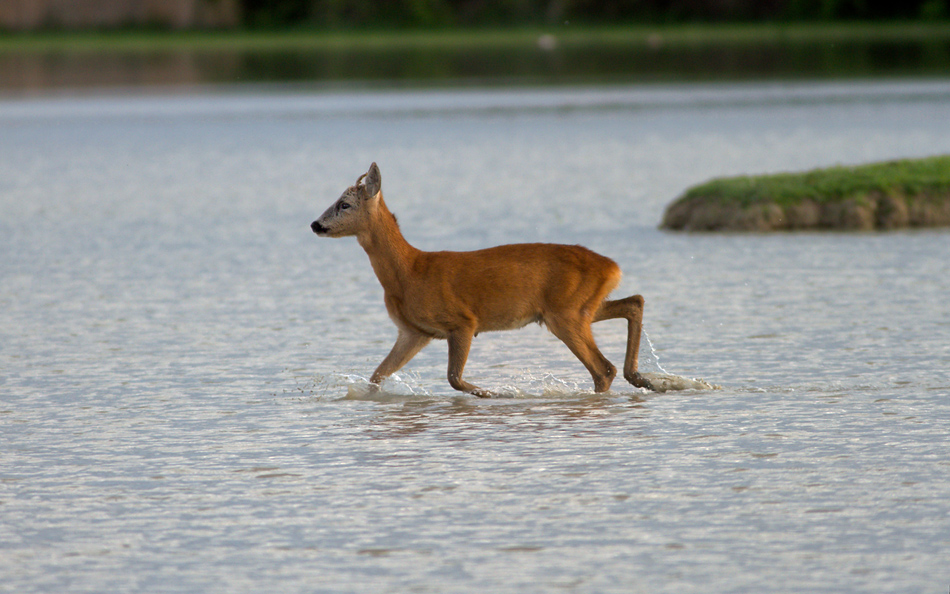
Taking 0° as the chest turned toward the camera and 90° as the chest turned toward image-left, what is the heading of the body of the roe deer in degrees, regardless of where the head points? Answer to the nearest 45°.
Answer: approximately 90°
